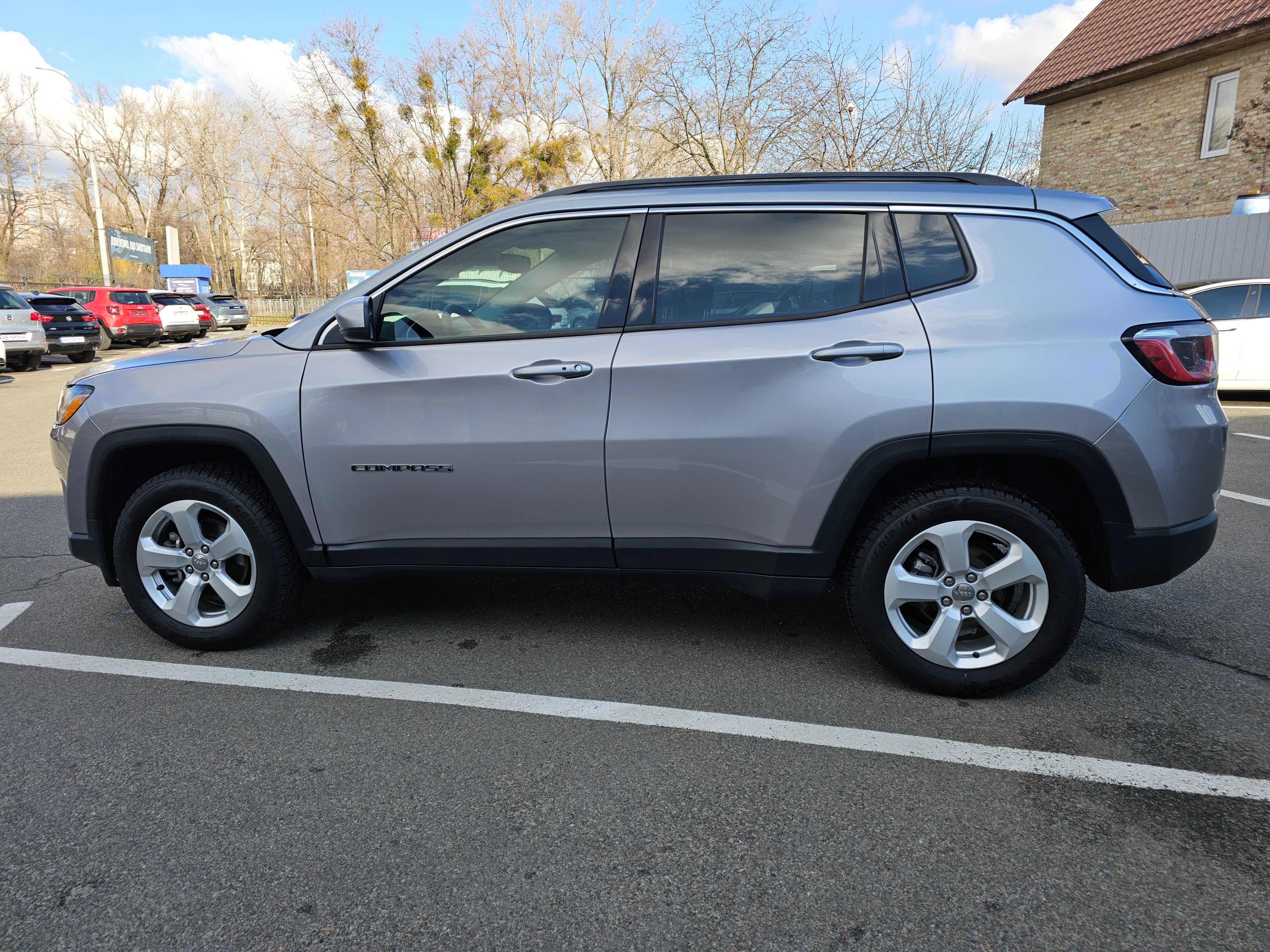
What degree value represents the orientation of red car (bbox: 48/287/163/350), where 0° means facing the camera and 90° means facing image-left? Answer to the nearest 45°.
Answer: approximately 135°

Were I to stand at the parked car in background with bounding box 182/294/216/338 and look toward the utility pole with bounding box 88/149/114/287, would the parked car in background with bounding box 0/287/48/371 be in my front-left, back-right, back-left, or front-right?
back-left

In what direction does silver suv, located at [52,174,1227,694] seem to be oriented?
to the viewer's left

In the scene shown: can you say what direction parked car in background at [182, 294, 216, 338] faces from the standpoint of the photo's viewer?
facing away from the viewer and to the left of the viewer

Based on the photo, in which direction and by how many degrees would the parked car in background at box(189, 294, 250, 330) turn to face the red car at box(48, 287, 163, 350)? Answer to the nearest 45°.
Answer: approximately 135° to its left

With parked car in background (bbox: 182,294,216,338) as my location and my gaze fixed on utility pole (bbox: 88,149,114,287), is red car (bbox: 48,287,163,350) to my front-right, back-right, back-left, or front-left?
back-left

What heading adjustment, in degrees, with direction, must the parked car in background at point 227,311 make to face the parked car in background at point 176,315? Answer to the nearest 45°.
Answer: approximately 135° to its left

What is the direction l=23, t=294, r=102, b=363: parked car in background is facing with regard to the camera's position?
facing away from the viewer and to the left of the viewer

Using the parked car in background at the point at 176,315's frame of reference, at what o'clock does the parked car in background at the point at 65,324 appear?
the parked car in background at the point at 65,324 is roughly at 8 o'clock from the parked car in background at the point at 176,315.
